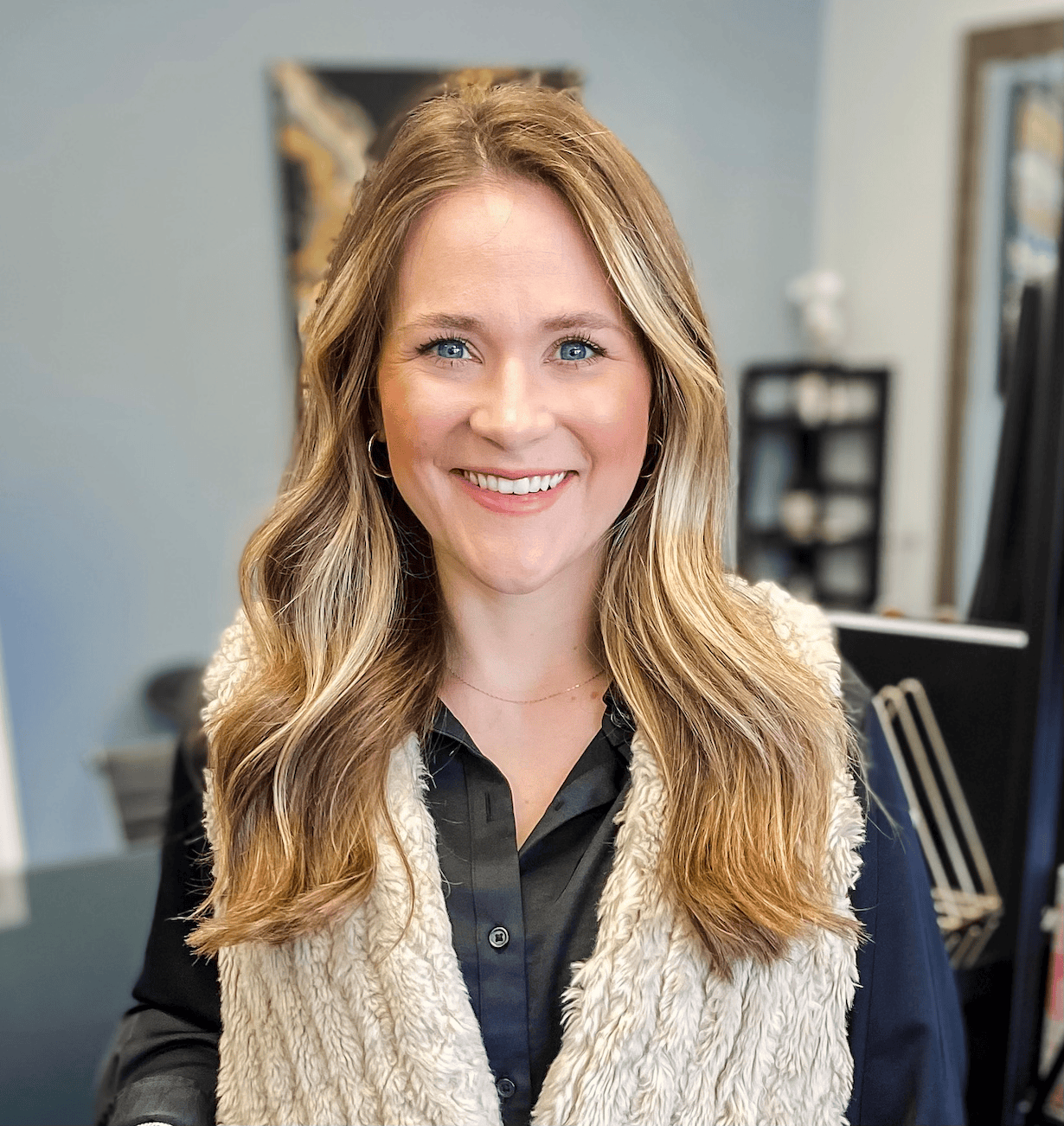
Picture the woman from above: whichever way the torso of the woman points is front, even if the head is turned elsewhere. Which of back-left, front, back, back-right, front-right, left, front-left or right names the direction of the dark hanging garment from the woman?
back-left

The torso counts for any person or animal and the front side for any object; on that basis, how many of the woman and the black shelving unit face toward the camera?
2

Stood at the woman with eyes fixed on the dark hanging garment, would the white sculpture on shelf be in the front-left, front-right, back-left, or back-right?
front-left

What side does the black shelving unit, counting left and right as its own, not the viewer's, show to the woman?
front

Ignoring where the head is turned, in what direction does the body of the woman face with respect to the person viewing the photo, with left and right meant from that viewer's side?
facing the viewer

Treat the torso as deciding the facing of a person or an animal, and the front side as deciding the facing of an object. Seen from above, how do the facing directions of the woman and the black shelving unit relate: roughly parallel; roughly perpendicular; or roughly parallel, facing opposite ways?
roughly parallel

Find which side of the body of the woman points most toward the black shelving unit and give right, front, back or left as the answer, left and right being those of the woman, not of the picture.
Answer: back
